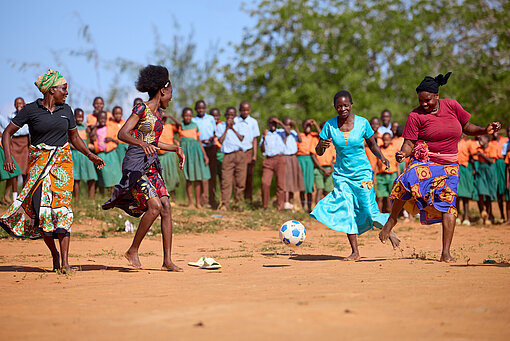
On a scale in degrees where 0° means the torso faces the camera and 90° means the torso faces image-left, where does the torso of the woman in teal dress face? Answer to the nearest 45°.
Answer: approximately 0°

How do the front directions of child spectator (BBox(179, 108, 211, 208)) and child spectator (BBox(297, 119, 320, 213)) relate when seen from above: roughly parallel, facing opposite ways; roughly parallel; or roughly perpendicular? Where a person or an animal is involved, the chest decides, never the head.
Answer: roughly parallel

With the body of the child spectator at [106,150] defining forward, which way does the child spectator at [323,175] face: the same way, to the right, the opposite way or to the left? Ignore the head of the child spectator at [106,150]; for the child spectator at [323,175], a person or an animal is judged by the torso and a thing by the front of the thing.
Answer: the same way

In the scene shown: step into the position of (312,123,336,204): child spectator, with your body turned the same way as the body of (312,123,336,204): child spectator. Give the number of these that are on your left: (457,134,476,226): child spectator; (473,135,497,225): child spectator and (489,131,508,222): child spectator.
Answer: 3

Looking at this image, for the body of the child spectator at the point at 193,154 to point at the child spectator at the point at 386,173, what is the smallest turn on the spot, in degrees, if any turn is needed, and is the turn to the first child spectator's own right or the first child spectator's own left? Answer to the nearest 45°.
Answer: approximately 90° to the first child spectator's own left

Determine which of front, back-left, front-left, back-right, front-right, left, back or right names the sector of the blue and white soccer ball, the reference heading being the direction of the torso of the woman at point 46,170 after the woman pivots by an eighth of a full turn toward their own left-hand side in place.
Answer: front

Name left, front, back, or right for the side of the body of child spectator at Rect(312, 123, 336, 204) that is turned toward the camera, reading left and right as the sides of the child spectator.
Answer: front

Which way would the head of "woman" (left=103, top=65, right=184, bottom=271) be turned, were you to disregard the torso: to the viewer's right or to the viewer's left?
to the viewer's right

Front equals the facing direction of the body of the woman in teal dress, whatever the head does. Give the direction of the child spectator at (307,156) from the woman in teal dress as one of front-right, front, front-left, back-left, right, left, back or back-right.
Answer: back

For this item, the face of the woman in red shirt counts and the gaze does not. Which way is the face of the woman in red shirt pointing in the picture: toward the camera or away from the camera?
toward the camera

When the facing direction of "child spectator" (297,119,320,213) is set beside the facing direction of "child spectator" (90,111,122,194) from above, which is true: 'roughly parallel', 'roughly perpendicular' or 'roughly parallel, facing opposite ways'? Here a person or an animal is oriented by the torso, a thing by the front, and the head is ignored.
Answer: roughly parallel

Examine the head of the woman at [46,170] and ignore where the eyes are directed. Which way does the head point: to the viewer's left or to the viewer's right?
to the viewer's right

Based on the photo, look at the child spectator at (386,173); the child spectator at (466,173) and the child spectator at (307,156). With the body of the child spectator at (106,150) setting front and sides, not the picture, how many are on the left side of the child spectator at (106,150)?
3

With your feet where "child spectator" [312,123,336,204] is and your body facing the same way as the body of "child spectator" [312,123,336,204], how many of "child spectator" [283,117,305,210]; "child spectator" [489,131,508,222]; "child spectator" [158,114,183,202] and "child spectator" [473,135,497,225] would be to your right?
2

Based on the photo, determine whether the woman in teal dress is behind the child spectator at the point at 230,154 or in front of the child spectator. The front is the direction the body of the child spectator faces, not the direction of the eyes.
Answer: in front

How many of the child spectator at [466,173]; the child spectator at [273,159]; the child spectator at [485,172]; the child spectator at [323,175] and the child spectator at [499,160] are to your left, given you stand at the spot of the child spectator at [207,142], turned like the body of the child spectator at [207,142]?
5

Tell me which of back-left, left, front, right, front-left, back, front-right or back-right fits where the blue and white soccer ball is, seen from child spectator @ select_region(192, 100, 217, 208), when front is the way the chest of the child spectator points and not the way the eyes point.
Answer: front

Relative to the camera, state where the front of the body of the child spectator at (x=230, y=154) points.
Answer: toward the camera
